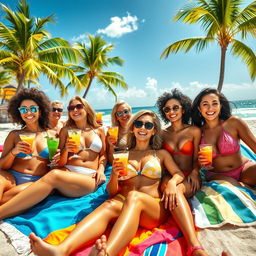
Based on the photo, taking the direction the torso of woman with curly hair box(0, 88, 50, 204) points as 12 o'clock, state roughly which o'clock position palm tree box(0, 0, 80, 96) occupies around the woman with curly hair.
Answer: The palm tree is roughly at 6 o'clock from the woman with curly hair.

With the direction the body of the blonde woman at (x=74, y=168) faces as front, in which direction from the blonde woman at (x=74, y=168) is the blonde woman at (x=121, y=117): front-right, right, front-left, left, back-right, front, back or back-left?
back

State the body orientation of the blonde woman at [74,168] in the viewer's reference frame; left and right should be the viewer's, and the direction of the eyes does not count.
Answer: facing the viewer and to the left of the viewer

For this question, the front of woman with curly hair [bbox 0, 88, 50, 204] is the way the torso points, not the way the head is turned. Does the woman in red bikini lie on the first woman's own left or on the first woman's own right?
on the first woman's own left

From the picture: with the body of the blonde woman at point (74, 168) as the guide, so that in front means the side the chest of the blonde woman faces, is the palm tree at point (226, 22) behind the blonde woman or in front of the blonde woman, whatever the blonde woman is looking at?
behind

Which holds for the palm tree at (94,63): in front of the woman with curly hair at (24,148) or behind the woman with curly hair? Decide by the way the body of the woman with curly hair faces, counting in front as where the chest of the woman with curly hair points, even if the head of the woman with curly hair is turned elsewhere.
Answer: behind

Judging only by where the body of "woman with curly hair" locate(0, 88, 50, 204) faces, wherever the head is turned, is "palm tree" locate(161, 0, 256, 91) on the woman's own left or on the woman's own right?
on the woman's own left

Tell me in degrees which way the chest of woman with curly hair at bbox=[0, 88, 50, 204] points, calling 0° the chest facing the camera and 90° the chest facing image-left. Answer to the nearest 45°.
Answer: approximately 0°
